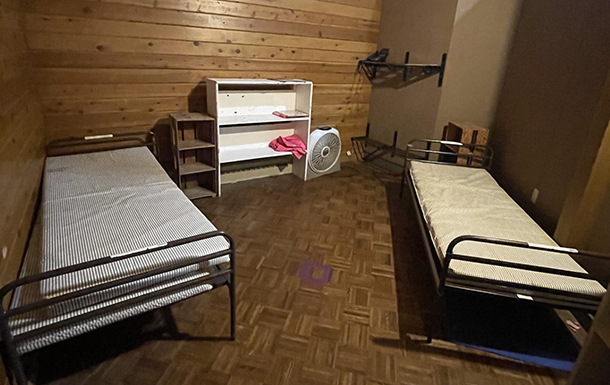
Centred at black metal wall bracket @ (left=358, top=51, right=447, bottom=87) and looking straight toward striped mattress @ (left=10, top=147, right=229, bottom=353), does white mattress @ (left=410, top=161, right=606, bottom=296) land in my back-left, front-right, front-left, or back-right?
front-left

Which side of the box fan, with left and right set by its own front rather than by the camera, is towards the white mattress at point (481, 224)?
front

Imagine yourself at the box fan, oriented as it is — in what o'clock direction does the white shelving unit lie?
The white shelving unit is roughly at 4 o'clock from the box fan.

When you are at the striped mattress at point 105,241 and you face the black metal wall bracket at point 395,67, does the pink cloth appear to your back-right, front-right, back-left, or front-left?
front-left

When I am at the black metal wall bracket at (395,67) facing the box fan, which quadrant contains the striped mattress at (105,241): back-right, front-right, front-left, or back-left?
front-left

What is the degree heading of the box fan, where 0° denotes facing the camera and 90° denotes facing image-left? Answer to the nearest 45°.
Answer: approximately 315°

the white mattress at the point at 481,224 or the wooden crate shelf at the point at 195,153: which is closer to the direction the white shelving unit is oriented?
the white mattress

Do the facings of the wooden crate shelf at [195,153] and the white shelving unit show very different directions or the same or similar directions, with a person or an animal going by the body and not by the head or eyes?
same or similar directions

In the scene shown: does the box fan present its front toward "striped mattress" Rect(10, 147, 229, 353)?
no

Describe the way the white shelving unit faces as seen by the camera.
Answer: facing the viewer and to the right of the viewer

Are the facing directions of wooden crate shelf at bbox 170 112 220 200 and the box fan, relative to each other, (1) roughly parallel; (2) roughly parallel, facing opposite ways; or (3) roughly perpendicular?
roughly parallel

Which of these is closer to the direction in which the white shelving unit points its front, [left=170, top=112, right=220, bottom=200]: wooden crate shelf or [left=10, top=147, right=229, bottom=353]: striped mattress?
the striped mattress

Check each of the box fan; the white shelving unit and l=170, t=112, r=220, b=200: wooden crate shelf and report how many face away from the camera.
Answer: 0

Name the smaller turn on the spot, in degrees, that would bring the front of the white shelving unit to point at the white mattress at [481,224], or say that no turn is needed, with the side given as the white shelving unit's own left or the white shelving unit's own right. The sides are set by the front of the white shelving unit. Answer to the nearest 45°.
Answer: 0° — it already faces it

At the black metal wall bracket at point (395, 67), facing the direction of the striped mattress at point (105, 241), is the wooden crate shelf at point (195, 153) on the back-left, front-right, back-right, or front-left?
front-right
